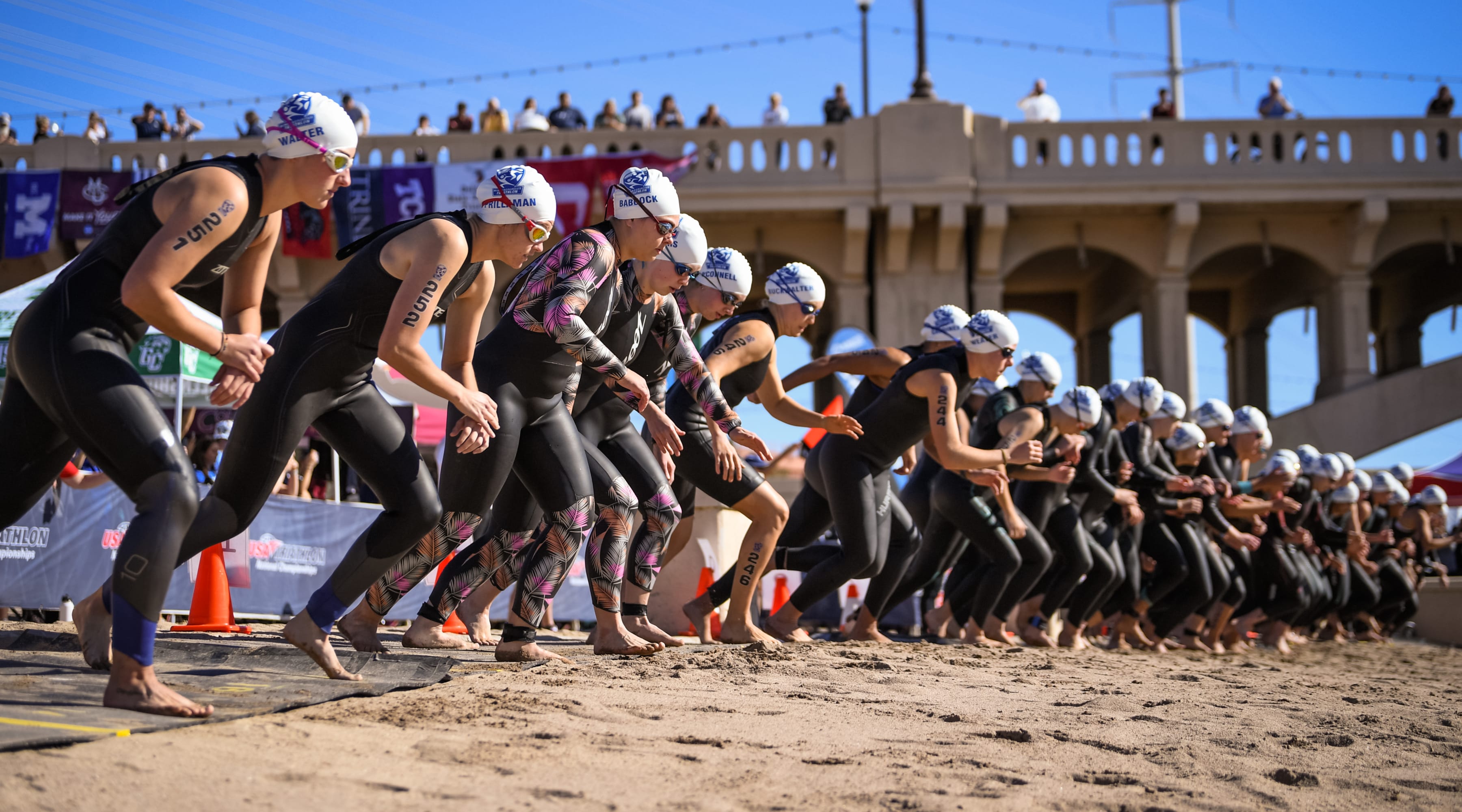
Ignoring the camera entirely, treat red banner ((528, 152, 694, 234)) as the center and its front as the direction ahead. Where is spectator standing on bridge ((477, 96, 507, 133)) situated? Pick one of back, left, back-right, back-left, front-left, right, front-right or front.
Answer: back-right

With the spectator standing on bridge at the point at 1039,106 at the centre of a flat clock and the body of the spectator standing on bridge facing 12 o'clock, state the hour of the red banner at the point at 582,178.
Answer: The red banner is roughly at 2 o'clock from the spectator standing on bridge.

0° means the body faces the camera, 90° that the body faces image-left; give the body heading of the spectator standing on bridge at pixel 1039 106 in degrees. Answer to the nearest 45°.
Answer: approximately 0°

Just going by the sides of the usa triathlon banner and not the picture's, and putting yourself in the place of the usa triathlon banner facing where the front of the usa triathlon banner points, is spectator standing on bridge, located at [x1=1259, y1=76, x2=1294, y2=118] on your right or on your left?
on your left

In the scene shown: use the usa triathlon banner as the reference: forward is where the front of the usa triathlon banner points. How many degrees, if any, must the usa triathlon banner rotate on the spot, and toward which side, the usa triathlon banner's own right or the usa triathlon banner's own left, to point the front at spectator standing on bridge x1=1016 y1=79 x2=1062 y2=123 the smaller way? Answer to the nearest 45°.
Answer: approximately 135° to the usa triathlon banner's own left

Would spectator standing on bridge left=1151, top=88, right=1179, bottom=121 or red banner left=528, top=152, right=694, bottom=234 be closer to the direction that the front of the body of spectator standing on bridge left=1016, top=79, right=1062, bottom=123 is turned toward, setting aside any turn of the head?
the red banner

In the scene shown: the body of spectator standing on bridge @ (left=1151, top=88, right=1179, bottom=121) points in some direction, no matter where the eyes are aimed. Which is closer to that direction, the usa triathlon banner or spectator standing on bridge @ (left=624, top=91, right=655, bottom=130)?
the usa triathlon banner
